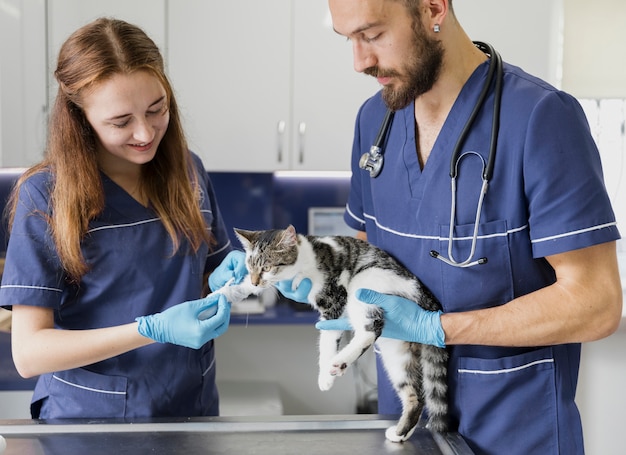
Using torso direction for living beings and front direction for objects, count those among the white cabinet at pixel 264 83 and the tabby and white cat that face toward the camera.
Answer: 1

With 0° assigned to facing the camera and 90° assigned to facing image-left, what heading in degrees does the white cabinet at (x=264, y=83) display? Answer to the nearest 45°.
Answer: approximately 0°

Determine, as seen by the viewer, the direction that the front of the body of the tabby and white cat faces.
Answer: to the viewer's left

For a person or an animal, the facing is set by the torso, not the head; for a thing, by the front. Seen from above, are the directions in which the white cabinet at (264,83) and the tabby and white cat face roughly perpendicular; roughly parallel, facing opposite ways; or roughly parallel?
roughly perpendicular

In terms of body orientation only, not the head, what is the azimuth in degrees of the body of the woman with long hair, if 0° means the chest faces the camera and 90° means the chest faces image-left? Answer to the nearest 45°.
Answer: approximately 315°

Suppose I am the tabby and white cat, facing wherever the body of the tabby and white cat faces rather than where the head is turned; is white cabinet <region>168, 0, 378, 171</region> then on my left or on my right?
on my right
